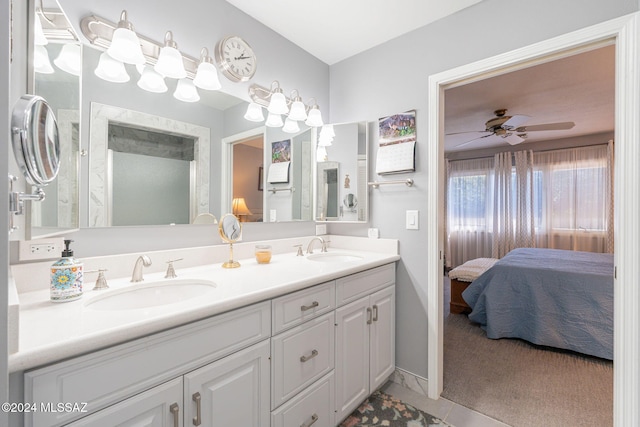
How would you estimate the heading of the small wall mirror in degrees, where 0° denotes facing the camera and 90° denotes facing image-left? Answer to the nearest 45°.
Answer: approximately 315°

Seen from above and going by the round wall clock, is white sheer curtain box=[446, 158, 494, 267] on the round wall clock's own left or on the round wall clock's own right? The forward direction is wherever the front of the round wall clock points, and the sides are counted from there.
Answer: on the round wall clock's own left

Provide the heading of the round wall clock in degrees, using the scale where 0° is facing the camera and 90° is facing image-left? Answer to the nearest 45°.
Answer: approximately 315°

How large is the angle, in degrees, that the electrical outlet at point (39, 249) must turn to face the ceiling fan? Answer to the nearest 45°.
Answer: approximately 90° to its left

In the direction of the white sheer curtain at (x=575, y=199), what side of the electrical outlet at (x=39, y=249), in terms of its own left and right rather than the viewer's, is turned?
left

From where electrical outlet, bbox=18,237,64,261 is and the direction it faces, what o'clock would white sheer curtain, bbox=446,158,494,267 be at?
The white sheer curtain is roughly at 9 o'clock from the electrical outlet.

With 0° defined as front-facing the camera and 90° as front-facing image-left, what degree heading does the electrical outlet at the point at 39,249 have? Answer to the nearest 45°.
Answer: approximately 0°
